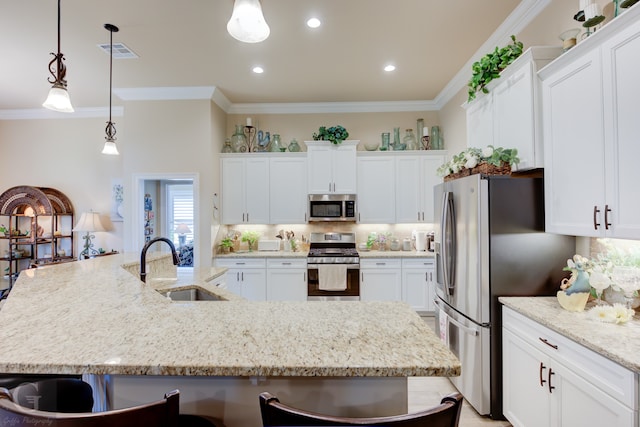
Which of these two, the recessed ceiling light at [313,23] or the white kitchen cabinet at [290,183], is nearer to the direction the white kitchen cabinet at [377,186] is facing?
the recessed ceiling light

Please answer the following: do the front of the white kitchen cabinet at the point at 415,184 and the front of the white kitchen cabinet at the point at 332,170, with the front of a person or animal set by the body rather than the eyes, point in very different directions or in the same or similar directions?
same or similar directions

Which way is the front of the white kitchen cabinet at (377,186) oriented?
toward the camera

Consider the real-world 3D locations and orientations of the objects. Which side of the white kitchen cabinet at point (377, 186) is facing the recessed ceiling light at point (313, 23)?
front

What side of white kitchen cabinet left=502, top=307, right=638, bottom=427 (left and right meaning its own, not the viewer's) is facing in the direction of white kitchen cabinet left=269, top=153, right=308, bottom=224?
right

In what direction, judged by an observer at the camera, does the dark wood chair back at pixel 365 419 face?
facing away from the viewer

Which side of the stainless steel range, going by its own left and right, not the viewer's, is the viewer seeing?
front

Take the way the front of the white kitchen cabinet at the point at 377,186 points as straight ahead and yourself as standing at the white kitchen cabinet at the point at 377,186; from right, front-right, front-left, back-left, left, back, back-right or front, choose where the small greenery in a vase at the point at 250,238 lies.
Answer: right

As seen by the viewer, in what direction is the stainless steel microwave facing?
toward the camera

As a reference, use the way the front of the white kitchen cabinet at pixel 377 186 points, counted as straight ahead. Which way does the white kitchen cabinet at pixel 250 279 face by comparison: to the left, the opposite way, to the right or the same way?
the same way

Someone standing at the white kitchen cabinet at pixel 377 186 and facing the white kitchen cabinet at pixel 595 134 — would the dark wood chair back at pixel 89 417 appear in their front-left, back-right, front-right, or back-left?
front-right

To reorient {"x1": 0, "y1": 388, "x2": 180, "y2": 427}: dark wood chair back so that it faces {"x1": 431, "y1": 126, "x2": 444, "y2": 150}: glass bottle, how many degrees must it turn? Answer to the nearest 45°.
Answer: approximately 45° to its right

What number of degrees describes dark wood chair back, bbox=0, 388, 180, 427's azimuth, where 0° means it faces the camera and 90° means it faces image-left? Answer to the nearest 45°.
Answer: approximately 180°

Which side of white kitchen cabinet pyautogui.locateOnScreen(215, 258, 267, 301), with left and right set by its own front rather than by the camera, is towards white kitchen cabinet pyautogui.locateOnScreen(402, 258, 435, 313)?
left
